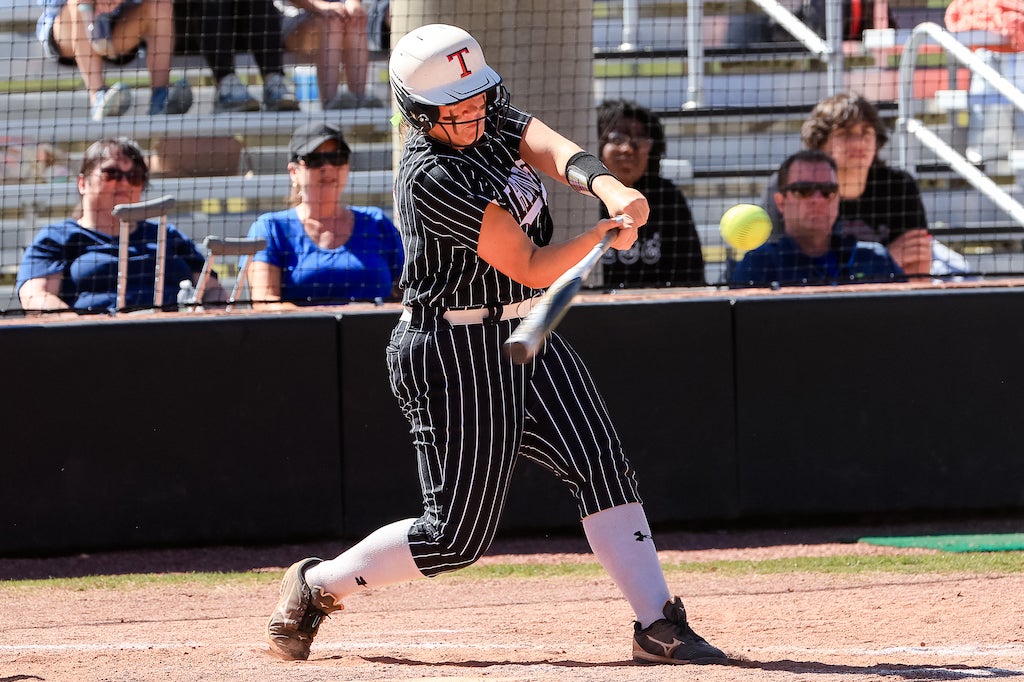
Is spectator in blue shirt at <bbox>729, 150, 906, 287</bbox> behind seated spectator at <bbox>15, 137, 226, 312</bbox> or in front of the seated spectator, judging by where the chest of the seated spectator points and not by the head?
in front

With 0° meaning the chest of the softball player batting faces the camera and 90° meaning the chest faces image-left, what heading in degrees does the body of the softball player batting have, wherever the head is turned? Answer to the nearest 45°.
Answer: approximately 315°

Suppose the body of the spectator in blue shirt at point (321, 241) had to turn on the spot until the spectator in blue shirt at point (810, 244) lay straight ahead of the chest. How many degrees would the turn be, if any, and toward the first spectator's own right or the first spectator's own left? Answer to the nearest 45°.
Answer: approximately 90° to the first spectator's own left

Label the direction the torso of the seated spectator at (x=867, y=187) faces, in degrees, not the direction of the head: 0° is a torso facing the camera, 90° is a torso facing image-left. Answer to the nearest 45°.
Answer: approximately 0°

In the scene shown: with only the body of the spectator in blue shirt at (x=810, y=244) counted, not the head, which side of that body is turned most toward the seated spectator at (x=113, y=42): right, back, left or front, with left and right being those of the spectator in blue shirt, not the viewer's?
right

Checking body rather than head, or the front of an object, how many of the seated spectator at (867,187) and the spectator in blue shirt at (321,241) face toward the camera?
2

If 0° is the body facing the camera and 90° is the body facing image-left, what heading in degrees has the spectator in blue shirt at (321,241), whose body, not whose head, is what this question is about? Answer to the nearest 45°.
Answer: approximately 0°

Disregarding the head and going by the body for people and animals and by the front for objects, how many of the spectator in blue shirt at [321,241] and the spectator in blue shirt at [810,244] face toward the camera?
2

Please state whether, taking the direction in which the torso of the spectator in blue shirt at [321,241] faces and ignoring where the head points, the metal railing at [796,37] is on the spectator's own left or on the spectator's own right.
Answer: on the spectator's own left

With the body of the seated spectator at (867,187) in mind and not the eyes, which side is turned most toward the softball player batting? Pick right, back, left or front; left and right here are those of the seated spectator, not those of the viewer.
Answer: front

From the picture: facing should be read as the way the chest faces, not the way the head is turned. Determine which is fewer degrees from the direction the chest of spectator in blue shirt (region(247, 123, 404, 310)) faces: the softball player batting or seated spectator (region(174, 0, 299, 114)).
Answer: the softball player batting

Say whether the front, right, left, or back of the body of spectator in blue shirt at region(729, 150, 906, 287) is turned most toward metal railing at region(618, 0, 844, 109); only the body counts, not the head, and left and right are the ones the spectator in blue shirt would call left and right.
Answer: back

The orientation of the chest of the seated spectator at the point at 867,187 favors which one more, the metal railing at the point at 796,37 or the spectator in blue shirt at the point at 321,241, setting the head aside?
the spectator in blue shirt

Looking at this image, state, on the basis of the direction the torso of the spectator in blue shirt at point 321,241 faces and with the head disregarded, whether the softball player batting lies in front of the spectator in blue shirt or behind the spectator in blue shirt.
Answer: in front

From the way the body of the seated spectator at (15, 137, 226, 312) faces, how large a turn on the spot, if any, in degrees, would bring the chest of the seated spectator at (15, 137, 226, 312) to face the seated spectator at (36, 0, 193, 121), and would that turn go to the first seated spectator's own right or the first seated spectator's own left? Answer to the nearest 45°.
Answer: approximately 135° to the first seated spectator's own left
